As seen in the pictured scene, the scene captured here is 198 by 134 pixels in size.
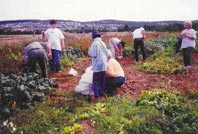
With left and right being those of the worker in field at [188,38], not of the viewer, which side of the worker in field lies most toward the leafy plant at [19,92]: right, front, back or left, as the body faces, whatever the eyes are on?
front

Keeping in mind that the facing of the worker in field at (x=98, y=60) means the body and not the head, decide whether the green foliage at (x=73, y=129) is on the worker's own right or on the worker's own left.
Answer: on the worker's own left

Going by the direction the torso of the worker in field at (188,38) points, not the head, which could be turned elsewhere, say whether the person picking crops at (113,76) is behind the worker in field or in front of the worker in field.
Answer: in front

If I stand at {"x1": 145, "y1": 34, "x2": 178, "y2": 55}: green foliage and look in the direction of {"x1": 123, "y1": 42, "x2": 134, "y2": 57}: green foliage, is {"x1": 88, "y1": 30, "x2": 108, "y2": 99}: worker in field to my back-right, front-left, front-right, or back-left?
front-left

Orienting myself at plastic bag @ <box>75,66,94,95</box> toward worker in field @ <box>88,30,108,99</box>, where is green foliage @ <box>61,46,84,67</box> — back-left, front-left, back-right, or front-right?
back-left

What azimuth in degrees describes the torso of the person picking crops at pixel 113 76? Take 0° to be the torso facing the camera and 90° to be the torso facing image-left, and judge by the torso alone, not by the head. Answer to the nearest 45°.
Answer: approximately 90°

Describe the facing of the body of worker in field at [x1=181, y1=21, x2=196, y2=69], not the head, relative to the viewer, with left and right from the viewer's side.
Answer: facing the viewer and to the left of the viewer

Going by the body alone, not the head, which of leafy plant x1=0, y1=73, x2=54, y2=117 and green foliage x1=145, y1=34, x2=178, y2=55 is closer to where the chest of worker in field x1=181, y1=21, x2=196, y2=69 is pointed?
the leafy plant

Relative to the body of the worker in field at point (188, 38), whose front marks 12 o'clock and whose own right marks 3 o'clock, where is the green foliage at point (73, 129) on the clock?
The green foliage is roughly at 11 o'clock from the worker in field.

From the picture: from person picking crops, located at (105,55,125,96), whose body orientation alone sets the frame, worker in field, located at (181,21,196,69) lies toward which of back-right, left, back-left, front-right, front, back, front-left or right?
back-right
